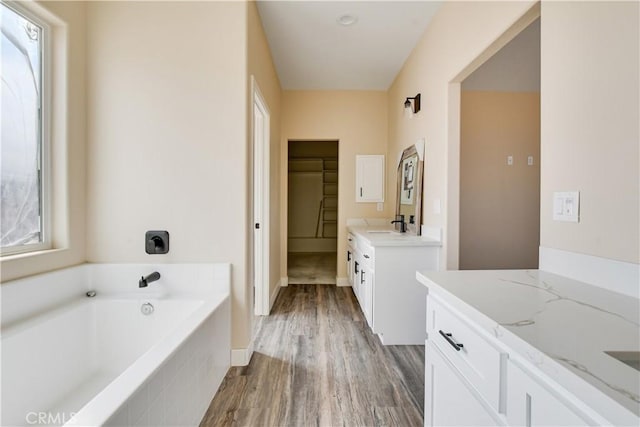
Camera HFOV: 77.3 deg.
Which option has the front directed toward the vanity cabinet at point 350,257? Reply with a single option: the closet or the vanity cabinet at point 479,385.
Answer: the closet

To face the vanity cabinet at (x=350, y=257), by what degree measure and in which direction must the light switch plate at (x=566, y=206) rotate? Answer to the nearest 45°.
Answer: approximately 90° to its right

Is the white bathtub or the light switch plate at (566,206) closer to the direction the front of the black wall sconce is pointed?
the white bathtub

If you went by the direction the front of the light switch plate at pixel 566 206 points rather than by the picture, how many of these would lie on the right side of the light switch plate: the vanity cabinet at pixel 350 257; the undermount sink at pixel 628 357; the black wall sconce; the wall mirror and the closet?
4

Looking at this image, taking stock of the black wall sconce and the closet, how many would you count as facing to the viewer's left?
1

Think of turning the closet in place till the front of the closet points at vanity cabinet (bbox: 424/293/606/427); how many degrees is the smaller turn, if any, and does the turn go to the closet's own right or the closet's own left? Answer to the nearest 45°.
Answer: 0° — it already faces it

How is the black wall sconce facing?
to the viewer's left

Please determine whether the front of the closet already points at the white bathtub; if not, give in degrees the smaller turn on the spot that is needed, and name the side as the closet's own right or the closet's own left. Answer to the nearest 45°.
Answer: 0° — it already faces it

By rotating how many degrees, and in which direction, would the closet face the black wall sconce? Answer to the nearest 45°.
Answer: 0° — it already faces it

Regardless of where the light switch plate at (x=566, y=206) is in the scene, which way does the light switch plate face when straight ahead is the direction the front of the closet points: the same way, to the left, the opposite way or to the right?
to the right

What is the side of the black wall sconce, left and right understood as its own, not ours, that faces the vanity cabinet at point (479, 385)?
left

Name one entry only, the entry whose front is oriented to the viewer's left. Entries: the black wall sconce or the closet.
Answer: the black wall sconce

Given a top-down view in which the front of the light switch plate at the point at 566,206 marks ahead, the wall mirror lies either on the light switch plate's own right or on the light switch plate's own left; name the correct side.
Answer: on the light switch plate's own right

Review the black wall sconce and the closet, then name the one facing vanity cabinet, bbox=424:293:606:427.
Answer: the closet

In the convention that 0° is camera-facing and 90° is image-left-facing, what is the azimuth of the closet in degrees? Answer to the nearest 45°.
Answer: approximately 0°
